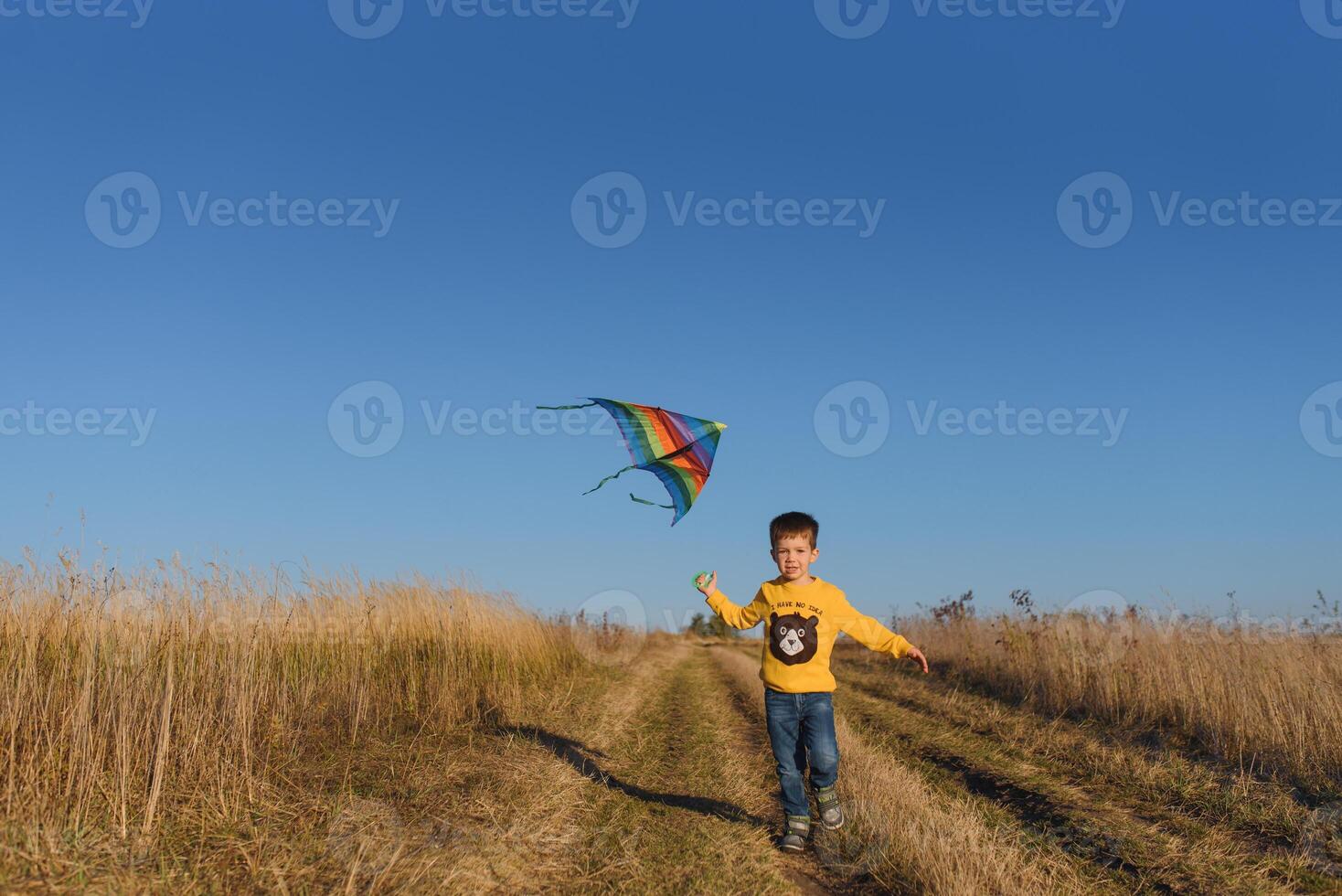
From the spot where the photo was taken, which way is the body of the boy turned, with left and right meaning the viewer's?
facing the viewer

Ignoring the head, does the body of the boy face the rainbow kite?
no

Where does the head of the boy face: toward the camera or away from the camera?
toward the camera
